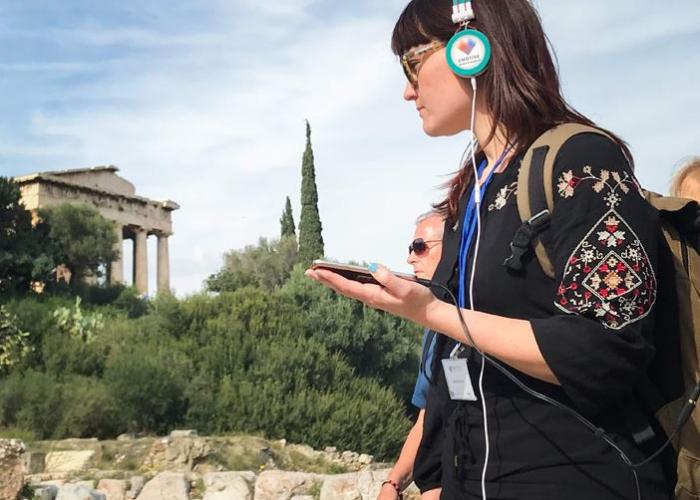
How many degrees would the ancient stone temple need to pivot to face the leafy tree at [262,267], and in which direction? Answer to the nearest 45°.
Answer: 0° — it already faces it

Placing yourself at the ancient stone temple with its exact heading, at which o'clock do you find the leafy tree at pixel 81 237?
The leafy tree is roughly at 2 o'clock from the ancient stone temple.

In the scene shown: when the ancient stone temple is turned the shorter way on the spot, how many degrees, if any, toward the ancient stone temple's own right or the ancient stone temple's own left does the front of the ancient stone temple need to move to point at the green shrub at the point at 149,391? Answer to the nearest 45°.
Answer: approximately 45° to the ancient stone temple's own right

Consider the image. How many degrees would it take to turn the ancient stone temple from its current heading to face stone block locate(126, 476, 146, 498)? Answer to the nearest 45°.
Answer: approximately 45° to its right

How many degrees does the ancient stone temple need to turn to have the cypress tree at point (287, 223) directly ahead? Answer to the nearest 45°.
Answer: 0° — it already faces it

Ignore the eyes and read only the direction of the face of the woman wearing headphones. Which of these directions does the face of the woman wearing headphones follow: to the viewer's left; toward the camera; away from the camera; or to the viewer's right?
to the viewer's left

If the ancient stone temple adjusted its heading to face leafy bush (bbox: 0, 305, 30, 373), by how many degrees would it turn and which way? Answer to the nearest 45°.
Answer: approximately 45° to its right
